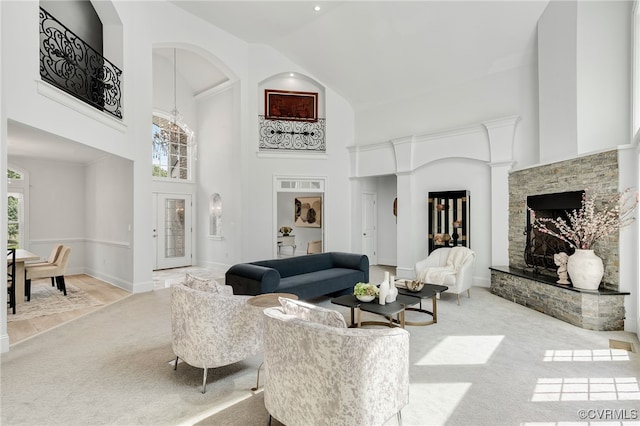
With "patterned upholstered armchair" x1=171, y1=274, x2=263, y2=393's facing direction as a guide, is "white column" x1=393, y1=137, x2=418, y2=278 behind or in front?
in front

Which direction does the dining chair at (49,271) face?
to the viewer's left

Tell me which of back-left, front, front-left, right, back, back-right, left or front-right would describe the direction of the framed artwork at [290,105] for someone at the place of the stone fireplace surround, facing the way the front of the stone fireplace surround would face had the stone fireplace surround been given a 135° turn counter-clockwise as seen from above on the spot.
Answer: back

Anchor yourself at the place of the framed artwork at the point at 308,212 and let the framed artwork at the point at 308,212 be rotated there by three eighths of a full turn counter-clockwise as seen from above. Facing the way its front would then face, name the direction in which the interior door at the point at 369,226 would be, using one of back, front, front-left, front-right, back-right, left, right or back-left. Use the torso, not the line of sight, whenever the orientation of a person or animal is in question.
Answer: right

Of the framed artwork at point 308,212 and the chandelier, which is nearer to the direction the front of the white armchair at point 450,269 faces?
the chandelier

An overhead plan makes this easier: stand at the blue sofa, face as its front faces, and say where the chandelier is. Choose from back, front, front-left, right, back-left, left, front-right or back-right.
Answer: back

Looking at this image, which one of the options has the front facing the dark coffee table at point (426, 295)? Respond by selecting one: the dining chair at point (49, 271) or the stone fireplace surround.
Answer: the stone fireplace surround

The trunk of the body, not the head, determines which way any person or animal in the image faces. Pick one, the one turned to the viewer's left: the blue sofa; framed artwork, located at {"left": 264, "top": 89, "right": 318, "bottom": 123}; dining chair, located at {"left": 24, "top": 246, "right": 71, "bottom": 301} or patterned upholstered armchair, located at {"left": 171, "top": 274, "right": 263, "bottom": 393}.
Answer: the dining chair

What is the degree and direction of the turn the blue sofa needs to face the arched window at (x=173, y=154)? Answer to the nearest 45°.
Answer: approximately 180°

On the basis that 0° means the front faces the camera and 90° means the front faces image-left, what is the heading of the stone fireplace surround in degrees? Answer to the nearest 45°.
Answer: approximately 45°

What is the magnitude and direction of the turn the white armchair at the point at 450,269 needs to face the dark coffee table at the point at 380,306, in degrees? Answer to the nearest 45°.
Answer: approximately 45° to its left

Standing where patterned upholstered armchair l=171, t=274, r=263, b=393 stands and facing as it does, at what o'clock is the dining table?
The dining table is roughly at 9 o'clock from the patterned upholstered armchair.

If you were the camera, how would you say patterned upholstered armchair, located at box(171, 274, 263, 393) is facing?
facing away from the viewer and to the right of the viewer

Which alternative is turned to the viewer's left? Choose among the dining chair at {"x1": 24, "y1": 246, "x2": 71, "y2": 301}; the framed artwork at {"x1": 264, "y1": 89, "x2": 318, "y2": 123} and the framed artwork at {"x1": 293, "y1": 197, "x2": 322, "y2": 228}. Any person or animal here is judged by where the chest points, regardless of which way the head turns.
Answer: the dining chair
